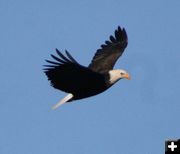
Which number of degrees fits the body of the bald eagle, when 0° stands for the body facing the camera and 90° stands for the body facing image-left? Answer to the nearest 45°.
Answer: approximately 270°
